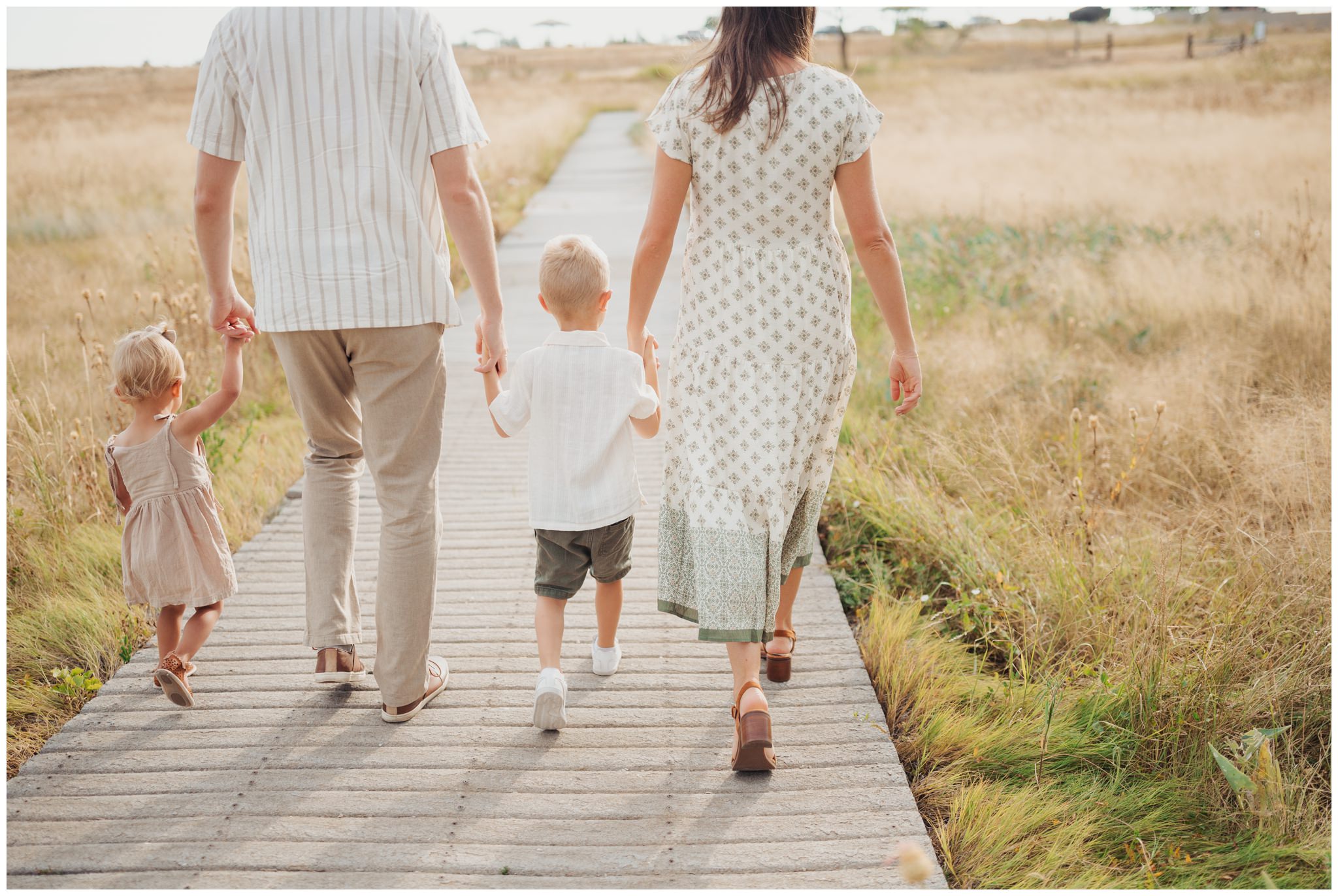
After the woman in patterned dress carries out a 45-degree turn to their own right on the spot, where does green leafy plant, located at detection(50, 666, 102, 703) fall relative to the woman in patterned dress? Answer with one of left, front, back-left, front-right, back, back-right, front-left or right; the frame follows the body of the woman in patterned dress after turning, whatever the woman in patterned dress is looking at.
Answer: back-left

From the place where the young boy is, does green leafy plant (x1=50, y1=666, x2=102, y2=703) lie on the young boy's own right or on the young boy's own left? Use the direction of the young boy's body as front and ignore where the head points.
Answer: on the young boy's own left

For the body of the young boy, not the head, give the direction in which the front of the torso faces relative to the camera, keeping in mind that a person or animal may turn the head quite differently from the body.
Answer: away from the camera

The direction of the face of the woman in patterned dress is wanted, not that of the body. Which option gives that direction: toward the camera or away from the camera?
away from the camera

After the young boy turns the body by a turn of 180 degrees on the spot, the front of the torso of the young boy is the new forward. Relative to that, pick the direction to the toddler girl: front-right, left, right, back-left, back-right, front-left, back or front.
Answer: right

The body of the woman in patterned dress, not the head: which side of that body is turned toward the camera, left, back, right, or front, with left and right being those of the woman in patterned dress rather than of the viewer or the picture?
back

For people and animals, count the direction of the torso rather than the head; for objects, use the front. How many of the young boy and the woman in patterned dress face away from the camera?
2

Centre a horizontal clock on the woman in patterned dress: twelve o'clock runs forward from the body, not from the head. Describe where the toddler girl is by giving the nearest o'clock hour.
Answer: The toddler girl is roughly at 9 o'clock from the woman in patterned dress.

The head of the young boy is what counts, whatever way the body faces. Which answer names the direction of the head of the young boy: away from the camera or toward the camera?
away from the camera

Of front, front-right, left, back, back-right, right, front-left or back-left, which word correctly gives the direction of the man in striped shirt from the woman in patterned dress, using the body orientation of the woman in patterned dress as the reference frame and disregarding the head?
left
